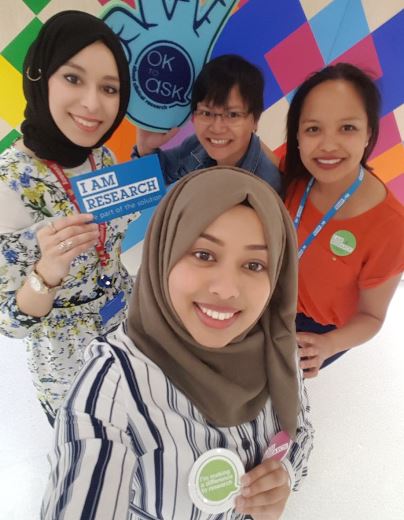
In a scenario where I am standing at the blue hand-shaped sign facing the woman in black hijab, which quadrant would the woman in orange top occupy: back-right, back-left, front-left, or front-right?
back-left

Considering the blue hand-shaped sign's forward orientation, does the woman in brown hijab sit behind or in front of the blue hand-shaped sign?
in front

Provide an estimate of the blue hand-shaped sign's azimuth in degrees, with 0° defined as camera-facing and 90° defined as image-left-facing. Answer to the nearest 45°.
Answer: approximately 0°
